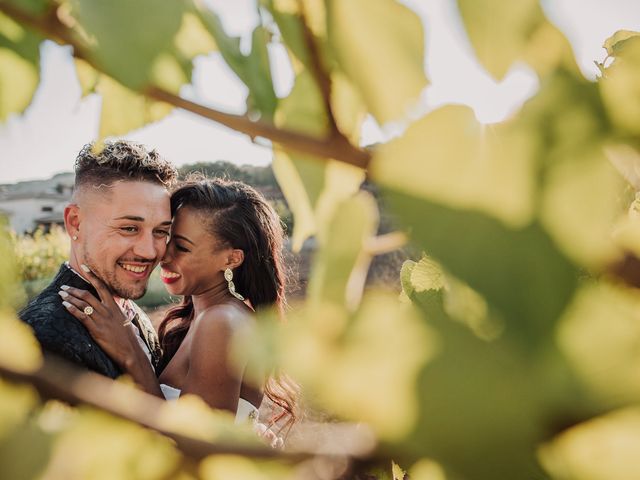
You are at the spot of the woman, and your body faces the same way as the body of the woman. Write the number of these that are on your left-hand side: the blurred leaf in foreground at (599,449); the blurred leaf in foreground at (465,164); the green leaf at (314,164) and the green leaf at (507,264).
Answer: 4

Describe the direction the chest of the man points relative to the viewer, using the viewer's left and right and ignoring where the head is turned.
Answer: facing the viewer and to the right of the viewer

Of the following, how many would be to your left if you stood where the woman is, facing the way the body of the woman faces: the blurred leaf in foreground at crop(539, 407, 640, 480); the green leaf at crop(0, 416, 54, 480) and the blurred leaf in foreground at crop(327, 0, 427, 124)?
3

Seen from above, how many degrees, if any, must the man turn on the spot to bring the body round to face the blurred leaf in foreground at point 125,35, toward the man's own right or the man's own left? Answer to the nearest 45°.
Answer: approximately 45° to the man's own right

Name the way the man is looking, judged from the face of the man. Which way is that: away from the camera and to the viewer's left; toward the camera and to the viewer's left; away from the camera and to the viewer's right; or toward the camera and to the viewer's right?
toward the camera and to the viewer's right

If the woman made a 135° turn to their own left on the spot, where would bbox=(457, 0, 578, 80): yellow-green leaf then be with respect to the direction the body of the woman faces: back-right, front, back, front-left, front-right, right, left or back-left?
front-right

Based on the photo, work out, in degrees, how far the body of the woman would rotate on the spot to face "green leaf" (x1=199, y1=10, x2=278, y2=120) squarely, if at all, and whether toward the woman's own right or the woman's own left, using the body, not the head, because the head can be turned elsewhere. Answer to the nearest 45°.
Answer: approximately 90° to the woman's own left

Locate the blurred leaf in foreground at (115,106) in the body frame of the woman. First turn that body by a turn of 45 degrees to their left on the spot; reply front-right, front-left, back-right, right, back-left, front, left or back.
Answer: front-left

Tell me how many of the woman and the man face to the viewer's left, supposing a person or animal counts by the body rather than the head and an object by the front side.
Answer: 1

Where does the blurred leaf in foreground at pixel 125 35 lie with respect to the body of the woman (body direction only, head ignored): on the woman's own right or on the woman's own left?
on the woman's own left

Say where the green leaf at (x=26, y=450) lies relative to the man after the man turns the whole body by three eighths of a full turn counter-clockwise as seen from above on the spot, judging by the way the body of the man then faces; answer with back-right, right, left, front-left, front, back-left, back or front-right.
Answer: back

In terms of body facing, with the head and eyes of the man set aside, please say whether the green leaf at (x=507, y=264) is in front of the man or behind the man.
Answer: in front

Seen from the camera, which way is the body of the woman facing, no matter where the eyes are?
to the viewer's left

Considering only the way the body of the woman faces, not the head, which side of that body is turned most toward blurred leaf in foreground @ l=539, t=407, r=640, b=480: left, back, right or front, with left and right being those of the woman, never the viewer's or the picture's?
left

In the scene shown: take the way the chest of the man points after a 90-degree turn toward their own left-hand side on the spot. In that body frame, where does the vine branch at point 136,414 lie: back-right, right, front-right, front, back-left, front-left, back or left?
back-right
